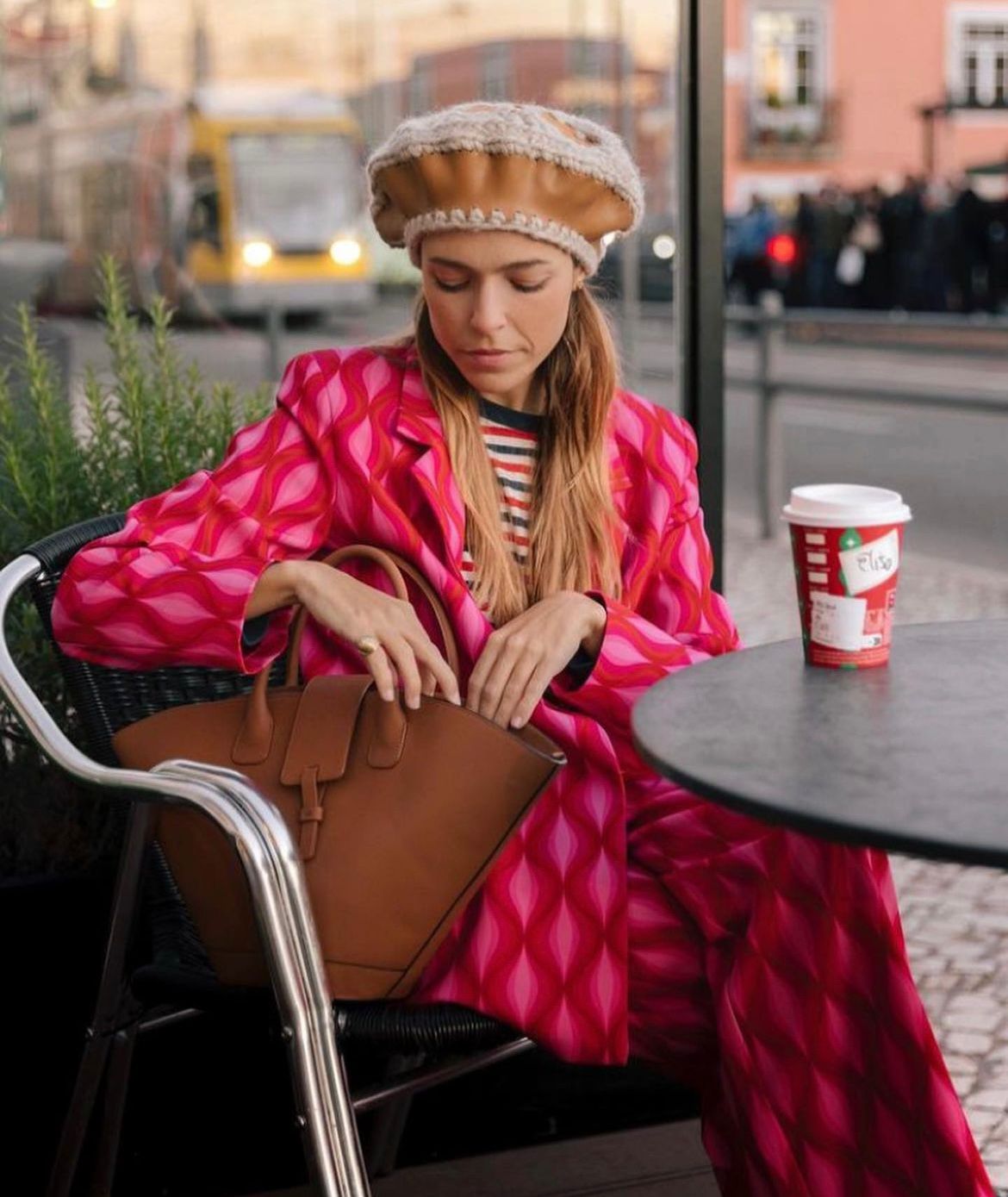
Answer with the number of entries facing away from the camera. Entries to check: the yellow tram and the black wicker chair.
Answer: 0

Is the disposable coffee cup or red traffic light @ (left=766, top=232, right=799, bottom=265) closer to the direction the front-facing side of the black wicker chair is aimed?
the disposable coffee cup

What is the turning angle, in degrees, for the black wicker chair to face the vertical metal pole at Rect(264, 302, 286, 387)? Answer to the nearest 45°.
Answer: approximately 135° to its left

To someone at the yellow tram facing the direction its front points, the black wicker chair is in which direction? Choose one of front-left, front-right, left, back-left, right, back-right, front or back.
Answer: front-right

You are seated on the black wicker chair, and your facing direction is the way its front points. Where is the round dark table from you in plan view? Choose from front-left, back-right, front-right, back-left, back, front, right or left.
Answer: front

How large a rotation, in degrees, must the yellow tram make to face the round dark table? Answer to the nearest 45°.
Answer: approximately 45° to its right

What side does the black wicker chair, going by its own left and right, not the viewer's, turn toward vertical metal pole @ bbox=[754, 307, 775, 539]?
left

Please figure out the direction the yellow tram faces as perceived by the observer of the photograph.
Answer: facing the viewer and to the right of the viewer

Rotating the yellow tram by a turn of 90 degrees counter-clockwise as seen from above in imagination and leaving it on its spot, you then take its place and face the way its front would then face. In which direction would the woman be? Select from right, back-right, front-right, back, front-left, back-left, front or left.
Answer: back-right

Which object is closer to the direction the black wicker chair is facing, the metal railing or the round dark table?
the round dark table
